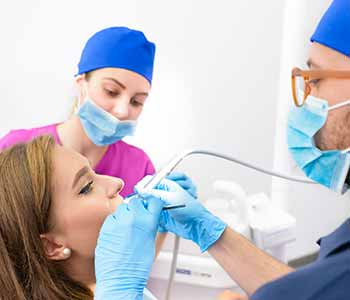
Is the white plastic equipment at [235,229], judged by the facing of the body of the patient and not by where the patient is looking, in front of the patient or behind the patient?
in front

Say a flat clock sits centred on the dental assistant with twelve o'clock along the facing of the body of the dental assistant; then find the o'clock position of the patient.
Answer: The patient is roughly at 2 o'clock from the dental assistant.

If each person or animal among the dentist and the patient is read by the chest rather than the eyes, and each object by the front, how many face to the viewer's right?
1

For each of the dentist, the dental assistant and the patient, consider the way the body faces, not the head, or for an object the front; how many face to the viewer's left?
1

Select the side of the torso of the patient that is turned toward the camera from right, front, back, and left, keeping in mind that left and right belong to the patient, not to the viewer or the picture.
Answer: right

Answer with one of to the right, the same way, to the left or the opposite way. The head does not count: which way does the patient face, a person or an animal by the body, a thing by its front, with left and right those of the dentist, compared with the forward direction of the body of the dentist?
the opposite way

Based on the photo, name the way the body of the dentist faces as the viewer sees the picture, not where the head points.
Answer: to the viewer's left

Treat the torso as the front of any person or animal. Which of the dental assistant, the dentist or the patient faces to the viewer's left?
the dentist

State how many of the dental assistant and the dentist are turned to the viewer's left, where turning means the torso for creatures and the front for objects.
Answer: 1

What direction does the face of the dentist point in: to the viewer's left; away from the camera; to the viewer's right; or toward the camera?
to the viewer's left
